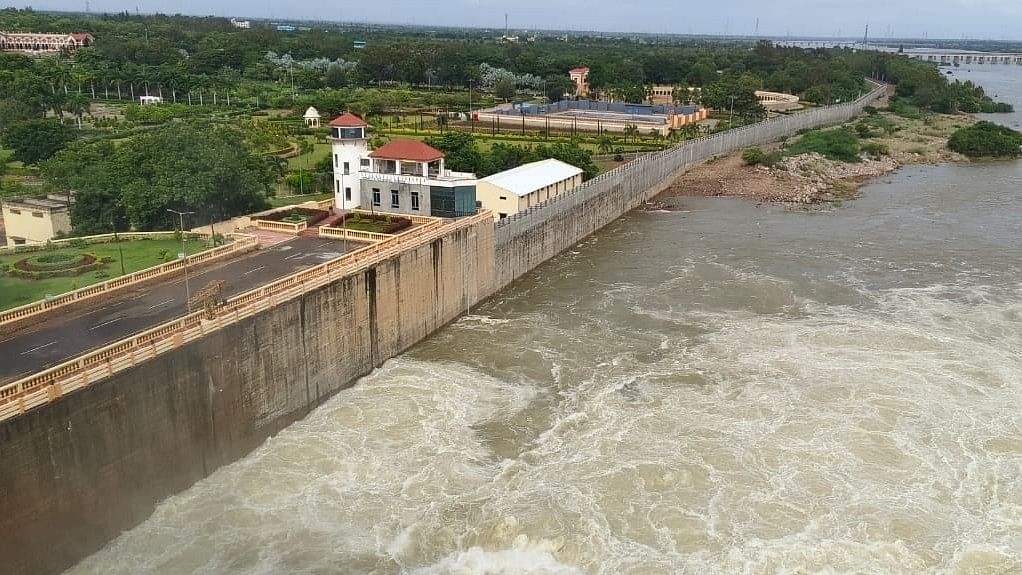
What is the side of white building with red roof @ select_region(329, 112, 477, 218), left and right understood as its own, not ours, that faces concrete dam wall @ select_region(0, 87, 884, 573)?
front

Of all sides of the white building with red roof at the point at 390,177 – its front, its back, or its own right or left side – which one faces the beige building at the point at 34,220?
right

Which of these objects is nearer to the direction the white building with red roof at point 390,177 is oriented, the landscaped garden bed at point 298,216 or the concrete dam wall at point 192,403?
the concrete dam wall

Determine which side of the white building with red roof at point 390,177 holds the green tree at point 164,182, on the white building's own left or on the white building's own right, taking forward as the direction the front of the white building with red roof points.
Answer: on the white building's own right

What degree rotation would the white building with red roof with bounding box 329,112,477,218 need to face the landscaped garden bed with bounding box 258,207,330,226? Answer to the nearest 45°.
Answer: approximately 45° to its right

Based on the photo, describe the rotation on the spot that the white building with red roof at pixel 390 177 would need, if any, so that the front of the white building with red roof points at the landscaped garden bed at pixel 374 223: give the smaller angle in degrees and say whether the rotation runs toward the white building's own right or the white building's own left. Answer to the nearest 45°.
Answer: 0° — it already faces it

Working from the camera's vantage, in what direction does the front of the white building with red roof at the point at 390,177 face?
facing the viewer

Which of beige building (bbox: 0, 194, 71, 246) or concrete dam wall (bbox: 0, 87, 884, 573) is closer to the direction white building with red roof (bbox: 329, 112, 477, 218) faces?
the concrete dam wall

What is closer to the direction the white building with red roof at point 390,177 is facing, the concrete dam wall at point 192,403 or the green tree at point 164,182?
the concrete dam wall
